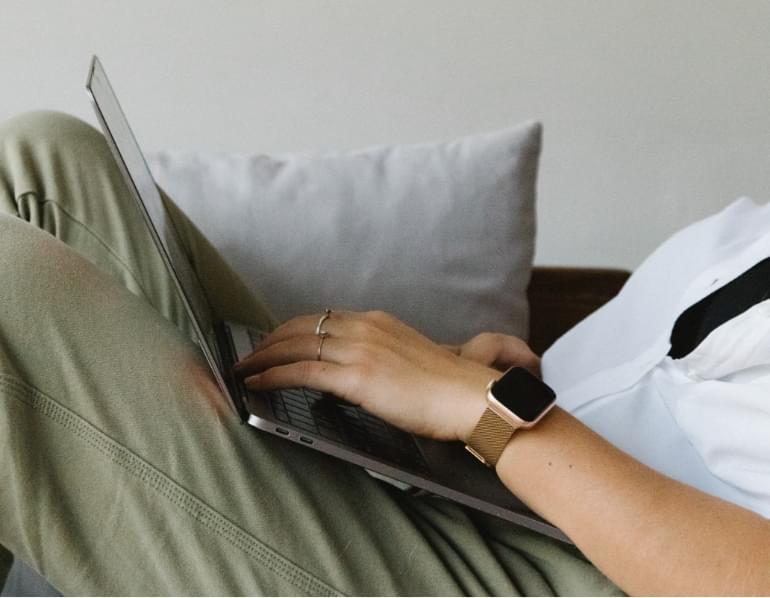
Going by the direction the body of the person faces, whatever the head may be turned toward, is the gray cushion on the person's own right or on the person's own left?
on the person's own right

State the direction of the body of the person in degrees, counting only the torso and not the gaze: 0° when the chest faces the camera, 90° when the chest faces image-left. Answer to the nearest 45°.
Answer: approximately 90°

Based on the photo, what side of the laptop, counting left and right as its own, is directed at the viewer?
right
